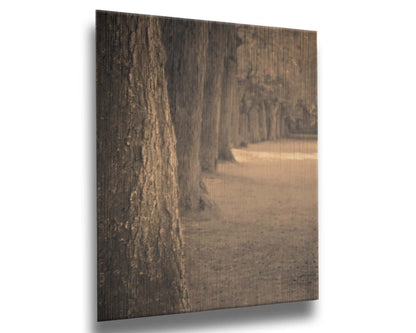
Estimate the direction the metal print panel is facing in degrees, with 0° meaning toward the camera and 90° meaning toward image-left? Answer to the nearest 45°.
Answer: approximately 315°
